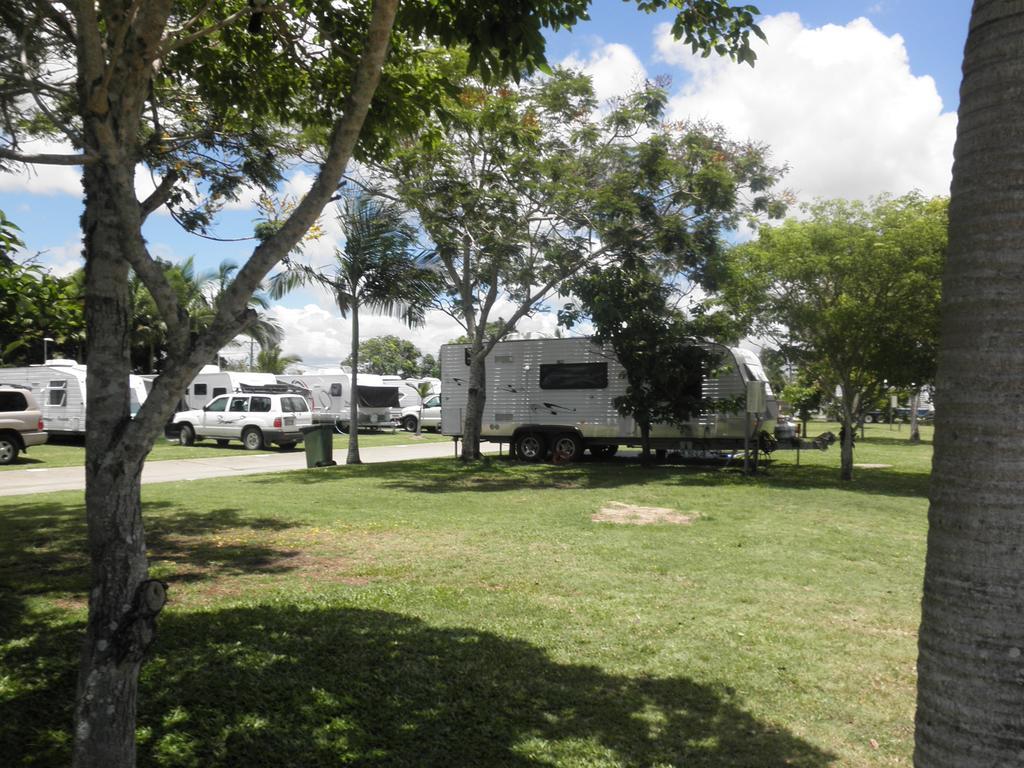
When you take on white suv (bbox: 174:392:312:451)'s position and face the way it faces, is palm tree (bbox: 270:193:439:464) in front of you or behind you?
behind

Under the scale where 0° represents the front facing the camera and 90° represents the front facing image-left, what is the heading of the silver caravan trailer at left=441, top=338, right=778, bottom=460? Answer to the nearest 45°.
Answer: approximately 270°

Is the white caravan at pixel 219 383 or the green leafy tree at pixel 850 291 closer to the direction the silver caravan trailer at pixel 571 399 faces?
the green leafy tree

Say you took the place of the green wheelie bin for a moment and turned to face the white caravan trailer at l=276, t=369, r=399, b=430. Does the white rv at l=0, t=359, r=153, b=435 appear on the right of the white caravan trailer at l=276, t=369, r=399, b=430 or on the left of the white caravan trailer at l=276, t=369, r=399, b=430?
left

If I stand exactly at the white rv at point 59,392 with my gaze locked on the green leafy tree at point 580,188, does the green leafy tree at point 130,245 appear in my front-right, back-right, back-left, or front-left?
front-right

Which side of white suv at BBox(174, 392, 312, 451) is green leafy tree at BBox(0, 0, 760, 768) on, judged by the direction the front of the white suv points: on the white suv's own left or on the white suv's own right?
on the white suv's own left

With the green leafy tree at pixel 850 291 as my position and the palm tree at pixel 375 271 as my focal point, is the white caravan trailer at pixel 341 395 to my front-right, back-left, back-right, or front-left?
front-right

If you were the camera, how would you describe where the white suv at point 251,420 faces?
facing away from the viewer and to the left of the viewer

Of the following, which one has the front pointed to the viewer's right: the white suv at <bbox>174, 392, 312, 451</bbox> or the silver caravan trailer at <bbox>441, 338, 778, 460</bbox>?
the silver caravan trailer

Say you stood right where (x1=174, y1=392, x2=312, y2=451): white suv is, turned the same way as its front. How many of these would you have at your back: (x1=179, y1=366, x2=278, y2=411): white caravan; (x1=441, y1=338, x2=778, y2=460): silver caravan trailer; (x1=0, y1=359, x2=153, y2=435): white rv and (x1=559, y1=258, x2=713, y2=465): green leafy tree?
2

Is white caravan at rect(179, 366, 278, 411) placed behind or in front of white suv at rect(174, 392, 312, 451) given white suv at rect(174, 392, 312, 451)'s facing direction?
in front

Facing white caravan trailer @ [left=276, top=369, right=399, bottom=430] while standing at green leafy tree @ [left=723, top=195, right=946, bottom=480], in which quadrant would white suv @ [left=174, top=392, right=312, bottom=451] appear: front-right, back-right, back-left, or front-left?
front-left

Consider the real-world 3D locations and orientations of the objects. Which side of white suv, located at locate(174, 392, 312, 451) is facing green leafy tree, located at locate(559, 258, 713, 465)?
back

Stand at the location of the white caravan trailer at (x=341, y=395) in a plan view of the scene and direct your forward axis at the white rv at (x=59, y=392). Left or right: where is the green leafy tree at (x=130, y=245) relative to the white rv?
left

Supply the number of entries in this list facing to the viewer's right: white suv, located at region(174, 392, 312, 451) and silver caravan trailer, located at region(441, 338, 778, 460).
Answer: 1

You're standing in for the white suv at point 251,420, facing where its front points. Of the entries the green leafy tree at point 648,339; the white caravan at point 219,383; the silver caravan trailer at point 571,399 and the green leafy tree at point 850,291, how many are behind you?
3
